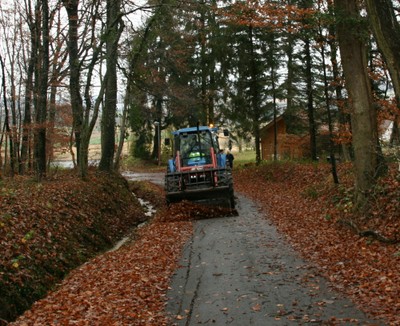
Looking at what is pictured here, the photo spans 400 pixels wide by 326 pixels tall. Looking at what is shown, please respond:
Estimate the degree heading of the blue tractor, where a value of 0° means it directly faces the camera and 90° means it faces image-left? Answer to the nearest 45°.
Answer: approximately 0°

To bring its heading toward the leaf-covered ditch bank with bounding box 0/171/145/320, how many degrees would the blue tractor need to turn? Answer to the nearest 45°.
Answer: approximately 45° to its right
